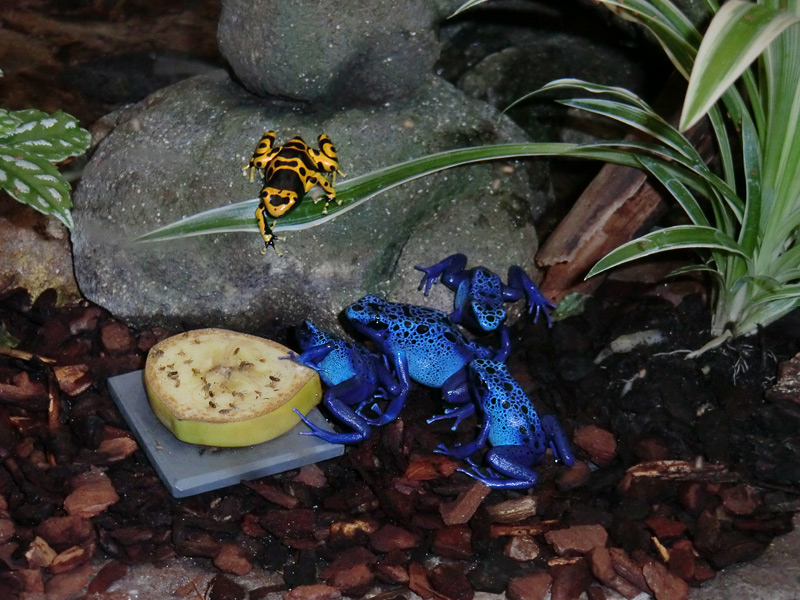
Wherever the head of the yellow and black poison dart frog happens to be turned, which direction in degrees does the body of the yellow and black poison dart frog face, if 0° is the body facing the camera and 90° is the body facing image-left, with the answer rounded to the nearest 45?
approximately 0°

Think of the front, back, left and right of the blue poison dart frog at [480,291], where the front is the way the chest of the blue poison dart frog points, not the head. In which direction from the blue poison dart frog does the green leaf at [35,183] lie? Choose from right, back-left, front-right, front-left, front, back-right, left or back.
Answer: front-right

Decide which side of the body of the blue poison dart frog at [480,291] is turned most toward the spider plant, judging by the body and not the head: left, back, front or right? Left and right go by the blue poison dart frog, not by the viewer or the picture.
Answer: left

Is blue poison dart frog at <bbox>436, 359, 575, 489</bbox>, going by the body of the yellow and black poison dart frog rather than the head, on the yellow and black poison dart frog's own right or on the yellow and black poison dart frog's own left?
on the yellow and black poison dart frog's own left

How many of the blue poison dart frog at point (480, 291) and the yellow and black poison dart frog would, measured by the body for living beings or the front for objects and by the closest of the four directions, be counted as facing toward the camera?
2

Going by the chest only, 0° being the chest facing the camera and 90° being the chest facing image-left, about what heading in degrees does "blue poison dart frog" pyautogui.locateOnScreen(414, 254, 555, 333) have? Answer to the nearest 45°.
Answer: approximately 0°

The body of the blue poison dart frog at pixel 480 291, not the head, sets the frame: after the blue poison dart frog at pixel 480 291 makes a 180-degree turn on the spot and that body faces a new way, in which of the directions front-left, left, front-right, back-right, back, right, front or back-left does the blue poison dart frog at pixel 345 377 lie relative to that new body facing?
back-left

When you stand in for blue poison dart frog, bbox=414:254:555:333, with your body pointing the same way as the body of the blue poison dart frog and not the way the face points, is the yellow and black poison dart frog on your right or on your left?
on your right

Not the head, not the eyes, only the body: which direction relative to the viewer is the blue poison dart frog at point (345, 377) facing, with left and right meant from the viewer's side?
facing away from the viewer and to the left of the viewer
